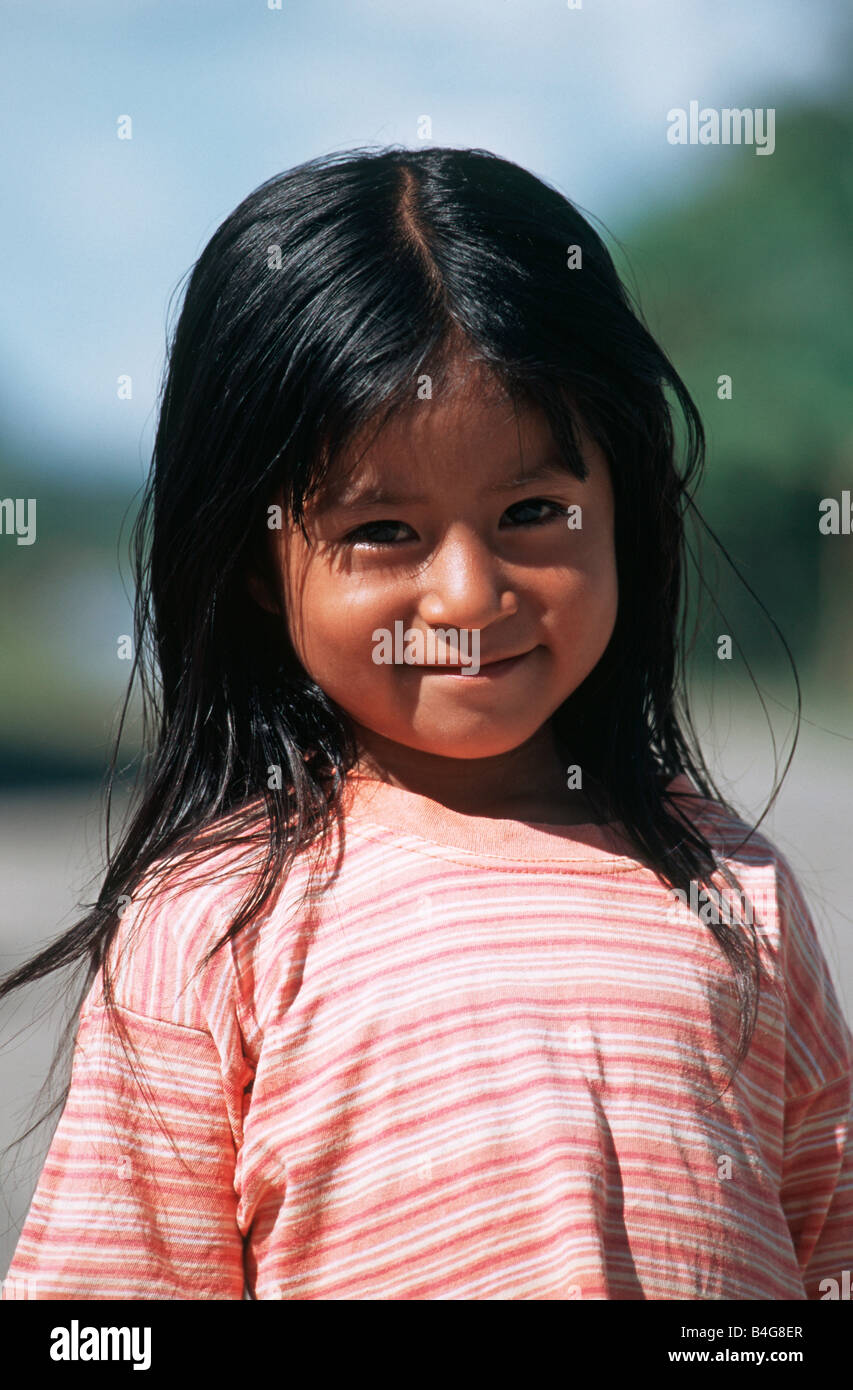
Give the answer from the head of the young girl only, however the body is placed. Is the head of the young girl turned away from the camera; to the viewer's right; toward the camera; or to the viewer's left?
toward the camera

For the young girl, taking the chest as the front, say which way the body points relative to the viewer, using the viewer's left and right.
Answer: facing the viewer
